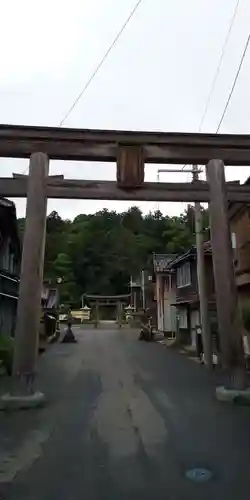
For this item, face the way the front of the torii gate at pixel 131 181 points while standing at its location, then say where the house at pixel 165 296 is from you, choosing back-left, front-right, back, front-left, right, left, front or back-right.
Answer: back

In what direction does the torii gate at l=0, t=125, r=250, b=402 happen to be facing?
toward the camera

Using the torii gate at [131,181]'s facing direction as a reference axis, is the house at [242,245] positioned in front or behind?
behind

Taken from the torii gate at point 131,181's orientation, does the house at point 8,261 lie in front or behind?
behind

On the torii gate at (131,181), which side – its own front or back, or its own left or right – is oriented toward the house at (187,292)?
back

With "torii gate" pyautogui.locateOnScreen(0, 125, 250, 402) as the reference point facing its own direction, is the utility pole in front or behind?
behind

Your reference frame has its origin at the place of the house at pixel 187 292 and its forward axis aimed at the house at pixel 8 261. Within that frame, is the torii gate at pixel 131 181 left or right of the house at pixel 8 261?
left
